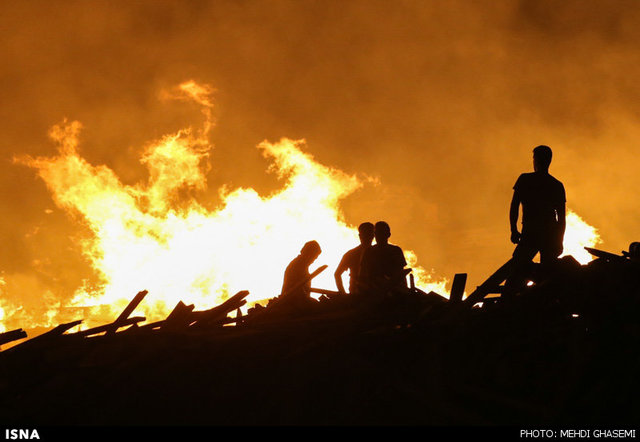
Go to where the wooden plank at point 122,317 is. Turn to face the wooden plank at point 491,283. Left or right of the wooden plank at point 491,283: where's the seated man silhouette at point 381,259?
left

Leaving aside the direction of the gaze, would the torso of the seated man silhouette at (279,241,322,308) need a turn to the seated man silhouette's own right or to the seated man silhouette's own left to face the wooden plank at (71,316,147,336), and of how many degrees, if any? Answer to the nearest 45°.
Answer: approximately 135° to the seated man silhouette's own right

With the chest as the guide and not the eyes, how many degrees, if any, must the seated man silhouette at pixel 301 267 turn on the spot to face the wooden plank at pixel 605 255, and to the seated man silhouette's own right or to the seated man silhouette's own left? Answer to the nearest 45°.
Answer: approximately 45° to the seated man silhouette's own right

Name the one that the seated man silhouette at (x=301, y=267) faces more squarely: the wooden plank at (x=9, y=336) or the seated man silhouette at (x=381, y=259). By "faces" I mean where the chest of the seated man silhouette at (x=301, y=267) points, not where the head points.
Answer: the seated man silhouette

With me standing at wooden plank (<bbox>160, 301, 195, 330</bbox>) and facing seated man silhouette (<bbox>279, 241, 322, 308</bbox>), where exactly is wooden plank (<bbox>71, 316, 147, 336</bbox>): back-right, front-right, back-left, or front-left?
back-left

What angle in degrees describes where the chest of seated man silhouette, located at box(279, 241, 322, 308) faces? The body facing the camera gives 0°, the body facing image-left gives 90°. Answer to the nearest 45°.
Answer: approximately 270°
